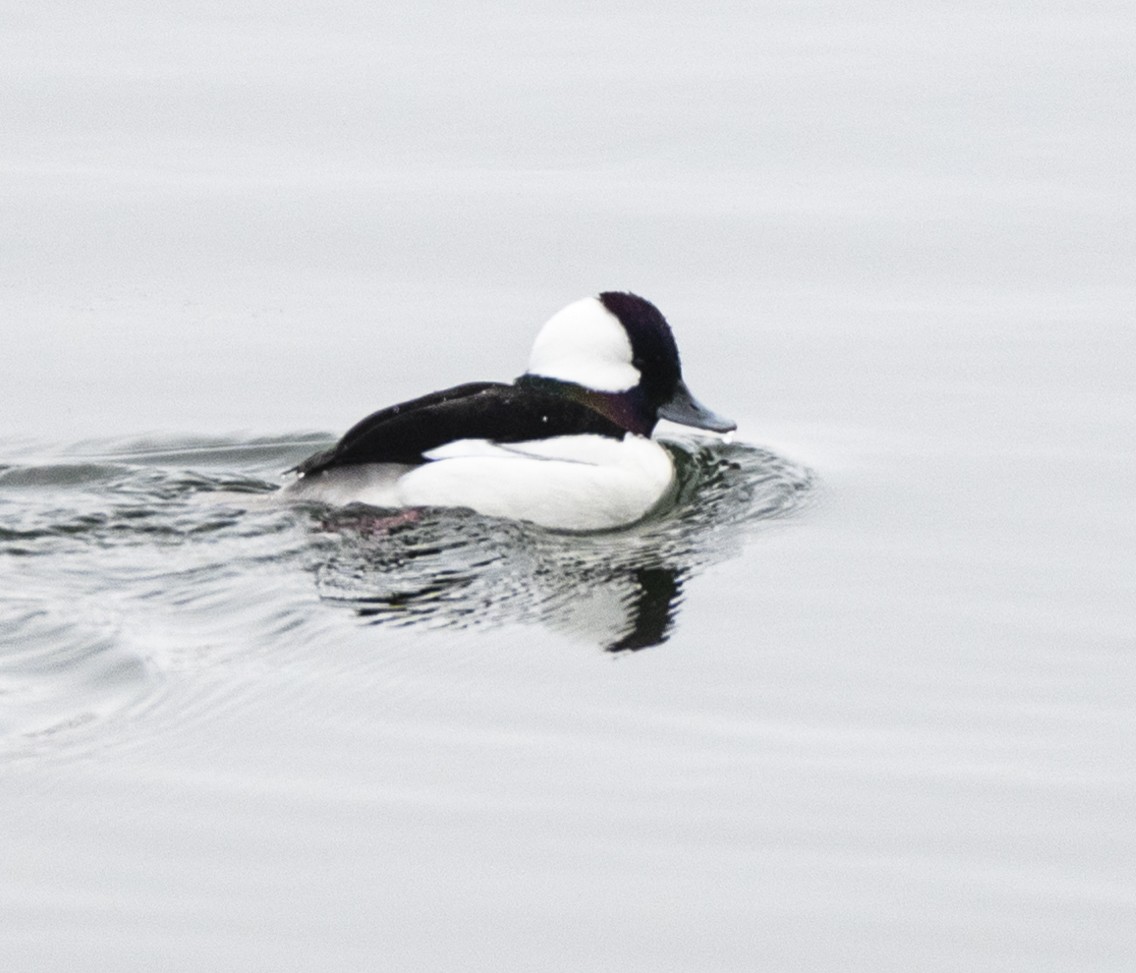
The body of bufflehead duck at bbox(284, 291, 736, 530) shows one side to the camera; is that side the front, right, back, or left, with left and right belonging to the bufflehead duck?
right
